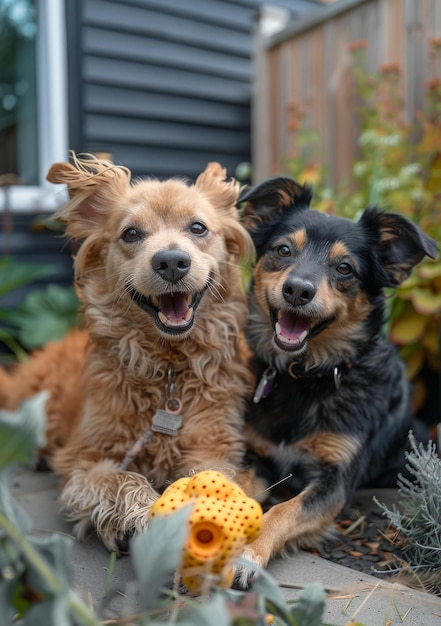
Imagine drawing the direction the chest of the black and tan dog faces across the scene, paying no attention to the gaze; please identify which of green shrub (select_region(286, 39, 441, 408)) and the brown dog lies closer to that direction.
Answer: the brown dog

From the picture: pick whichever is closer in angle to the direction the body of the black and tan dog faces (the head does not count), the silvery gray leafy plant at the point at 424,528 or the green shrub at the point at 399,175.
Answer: the silvery gray leafy plant

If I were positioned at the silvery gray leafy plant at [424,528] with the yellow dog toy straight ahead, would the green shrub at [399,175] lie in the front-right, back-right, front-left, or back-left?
back-right

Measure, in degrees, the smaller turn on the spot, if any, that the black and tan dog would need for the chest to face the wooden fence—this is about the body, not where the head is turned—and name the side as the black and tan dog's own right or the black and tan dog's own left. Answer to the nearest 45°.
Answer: approximately 135° to the black and tan dog's own right

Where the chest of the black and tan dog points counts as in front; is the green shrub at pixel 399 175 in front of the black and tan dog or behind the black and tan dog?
behind

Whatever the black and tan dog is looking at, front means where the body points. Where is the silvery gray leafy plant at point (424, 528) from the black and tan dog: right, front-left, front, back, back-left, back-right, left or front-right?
left

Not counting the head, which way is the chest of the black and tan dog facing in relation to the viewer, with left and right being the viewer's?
facing the viewer and to the left of the viewer

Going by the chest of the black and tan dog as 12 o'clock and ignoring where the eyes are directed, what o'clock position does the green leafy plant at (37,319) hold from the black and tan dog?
The green leafy plant is roughly at 3 o'clock from the black and tan dog.
